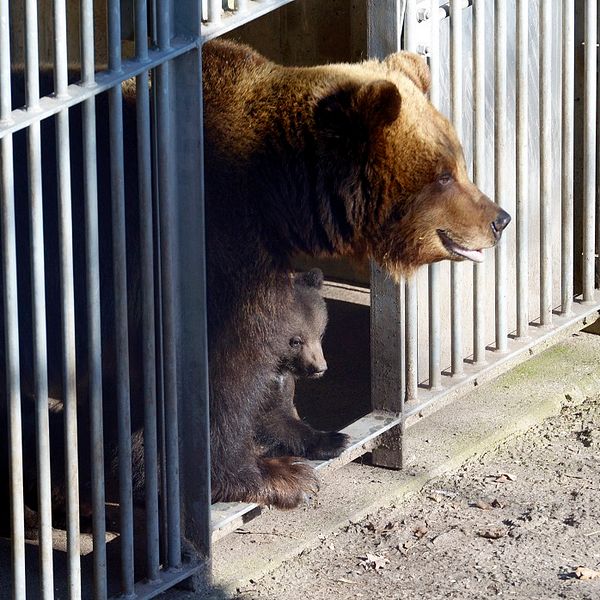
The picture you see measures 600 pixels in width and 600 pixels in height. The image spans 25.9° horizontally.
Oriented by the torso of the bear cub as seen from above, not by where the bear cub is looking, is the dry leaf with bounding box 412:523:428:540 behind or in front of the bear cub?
in front

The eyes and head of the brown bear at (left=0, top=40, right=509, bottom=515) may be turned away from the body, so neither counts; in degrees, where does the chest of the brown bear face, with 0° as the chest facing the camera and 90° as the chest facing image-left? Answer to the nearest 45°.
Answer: approximately 270°

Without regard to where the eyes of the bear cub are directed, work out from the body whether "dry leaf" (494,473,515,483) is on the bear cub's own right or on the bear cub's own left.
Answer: on the bear cub's own left

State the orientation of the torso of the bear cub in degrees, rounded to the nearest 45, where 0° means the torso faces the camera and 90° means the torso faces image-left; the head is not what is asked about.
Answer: approximately 315°

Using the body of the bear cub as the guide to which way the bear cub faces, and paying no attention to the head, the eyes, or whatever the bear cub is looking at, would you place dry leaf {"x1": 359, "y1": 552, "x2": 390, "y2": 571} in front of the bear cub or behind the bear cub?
in front

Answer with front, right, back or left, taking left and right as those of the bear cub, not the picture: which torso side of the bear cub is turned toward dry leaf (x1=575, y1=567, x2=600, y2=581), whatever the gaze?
front

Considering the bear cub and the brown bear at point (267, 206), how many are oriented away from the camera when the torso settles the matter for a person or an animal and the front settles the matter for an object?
0
